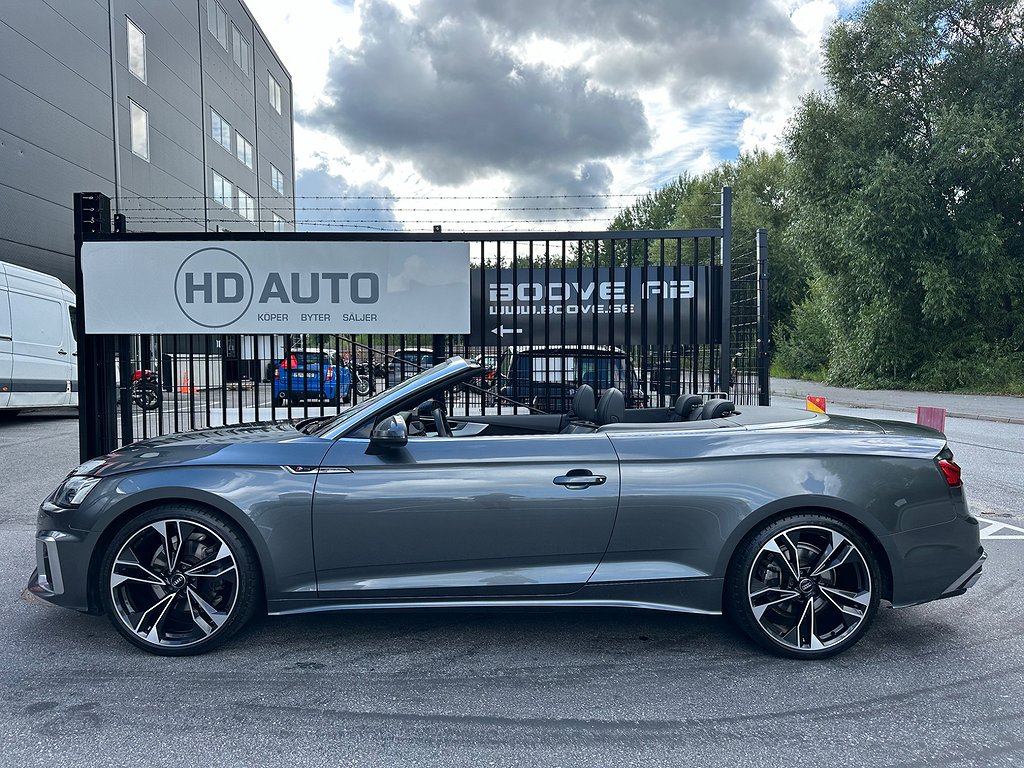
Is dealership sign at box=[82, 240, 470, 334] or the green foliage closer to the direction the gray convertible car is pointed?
the dealership sign

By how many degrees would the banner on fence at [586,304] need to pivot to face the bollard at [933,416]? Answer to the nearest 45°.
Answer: approximately 90° to its left

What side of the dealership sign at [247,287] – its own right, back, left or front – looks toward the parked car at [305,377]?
back

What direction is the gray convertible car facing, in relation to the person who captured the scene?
facing to the left of the viewer

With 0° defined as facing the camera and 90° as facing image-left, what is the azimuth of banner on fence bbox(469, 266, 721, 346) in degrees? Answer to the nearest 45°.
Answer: approximately 0°
